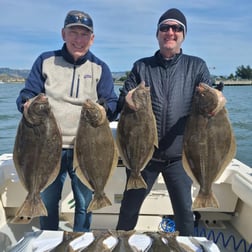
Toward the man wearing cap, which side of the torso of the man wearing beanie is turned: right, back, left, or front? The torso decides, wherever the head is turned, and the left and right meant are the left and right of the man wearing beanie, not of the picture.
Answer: right

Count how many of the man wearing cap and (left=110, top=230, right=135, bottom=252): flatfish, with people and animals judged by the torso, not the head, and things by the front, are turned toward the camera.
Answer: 2

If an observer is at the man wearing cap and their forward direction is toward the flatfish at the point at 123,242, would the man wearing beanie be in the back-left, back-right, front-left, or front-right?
front-left

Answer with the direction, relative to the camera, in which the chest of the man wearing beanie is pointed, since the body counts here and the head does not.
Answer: toward the camera

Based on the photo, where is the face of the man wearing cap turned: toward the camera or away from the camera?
toward the camera

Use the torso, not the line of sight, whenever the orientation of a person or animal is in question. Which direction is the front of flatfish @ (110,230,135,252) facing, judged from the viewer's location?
facing the viewer

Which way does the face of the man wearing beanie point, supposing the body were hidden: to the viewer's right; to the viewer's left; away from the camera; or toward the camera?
toward the camera

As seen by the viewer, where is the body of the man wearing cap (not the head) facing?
toward the camera

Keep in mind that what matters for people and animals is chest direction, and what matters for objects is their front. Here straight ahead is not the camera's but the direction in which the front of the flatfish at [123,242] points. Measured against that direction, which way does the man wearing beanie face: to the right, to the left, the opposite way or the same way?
the same way
